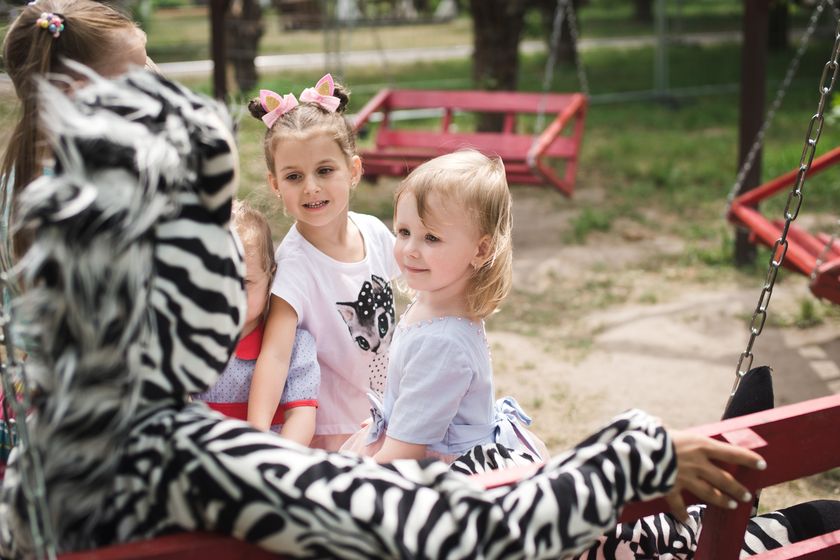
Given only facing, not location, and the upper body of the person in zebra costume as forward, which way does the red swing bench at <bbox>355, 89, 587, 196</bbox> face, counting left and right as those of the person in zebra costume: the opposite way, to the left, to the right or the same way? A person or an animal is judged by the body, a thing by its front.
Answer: the opposite way

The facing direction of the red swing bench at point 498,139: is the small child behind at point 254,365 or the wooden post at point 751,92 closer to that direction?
the small child behind

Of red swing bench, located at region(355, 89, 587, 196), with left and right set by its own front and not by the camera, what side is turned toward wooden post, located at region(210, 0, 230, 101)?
right

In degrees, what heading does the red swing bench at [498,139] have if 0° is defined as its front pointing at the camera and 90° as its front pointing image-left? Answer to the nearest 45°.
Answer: approximately 45°

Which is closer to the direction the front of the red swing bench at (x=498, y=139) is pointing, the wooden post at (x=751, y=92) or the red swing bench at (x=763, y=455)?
the red swing bench

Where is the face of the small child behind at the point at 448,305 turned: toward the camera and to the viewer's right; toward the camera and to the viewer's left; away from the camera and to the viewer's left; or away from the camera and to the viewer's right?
toward the camera and to the viewer's left

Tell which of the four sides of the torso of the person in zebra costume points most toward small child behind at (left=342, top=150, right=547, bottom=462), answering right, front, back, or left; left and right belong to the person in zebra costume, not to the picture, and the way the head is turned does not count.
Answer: front

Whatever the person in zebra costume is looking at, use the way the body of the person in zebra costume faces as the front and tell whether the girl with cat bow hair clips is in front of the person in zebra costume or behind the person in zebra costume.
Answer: in front

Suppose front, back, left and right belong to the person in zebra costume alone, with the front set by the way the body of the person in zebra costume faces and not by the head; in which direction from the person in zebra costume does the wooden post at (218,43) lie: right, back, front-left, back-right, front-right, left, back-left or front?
front-left

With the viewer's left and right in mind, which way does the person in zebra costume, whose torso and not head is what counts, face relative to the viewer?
facing away from the viewer and to the right of the viewer
